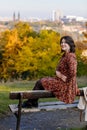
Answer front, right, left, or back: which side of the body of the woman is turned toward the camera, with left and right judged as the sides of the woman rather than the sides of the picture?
left
